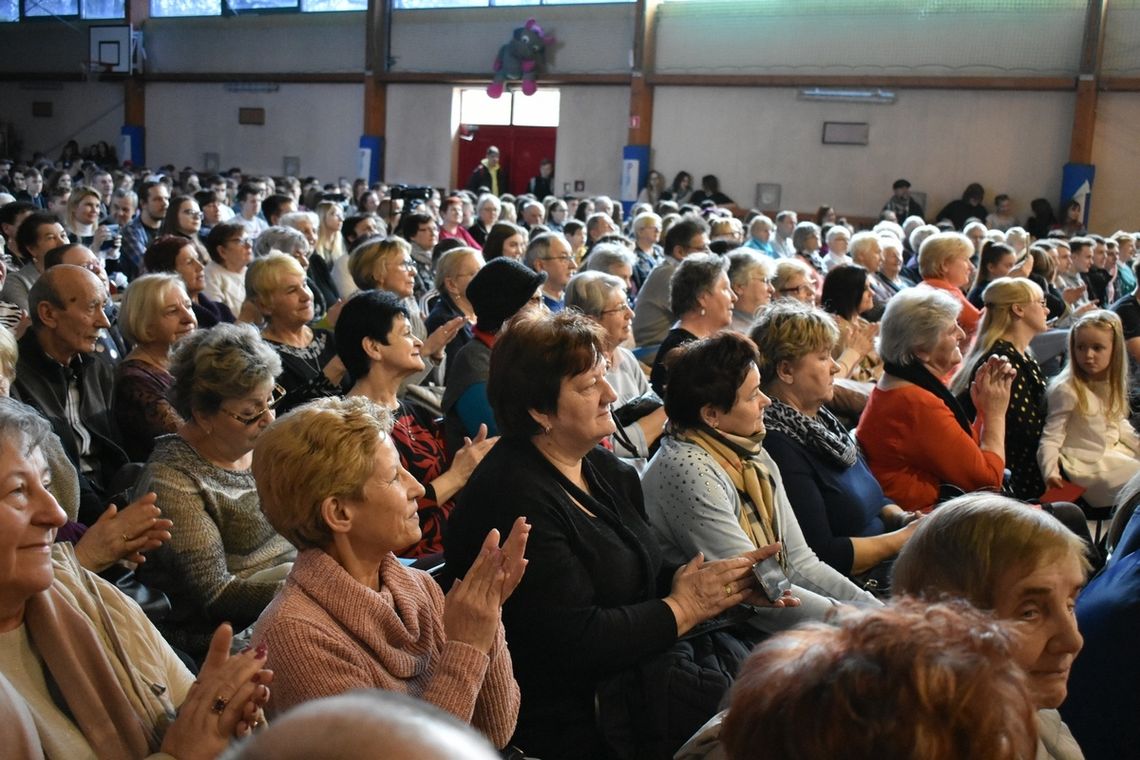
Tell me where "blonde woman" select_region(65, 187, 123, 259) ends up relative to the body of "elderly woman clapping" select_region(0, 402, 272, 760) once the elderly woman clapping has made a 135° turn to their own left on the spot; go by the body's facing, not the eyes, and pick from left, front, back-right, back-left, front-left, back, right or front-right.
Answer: front

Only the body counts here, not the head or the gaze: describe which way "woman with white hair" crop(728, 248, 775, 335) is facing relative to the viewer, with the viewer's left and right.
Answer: facing to the right of the viewer

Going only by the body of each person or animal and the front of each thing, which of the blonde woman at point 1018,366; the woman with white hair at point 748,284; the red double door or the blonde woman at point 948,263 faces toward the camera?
the red double door

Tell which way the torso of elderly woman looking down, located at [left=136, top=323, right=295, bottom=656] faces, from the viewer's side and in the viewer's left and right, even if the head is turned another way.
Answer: facing the viewer and to the right of the viewer

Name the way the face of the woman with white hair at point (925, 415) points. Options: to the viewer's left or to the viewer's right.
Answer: to the viewer's right

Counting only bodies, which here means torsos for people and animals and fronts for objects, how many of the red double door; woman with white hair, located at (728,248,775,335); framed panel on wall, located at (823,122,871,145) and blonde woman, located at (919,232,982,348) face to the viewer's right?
2

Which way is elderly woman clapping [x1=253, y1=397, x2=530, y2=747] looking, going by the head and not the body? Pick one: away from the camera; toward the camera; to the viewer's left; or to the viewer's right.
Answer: to the viewer's right

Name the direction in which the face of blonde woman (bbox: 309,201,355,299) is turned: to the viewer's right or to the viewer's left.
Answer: to the viewer's right

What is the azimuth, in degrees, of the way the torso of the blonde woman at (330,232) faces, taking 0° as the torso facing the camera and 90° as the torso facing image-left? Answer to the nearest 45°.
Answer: approximately 315°

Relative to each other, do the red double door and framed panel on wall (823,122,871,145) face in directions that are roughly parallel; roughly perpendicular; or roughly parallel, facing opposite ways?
roughly parallel

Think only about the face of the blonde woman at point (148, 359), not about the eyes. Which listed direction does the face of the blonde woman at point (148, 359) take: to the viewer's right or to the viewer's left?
to the viewer's right

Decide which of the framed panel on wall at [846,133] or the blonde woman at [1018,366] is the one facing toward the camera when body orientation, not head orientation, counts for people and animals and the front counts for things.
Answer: the framed panel on wall

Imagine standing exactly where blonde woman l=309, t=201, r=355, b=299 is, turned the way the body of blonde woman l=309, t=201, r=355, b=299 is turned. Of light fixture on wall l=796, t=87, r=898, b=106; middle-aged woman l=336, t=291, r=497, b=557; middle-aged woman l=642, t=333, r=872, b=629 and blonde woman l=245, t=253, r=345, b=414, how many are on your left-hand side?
1

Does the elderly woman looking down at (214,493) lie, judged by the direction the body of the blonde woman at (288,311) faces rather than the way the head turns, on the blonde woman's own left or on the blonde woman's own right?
on the blonde woman's own right

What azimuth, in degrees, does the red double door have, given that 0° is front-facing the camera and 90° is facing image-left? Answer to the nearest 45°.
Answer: approximately 0°

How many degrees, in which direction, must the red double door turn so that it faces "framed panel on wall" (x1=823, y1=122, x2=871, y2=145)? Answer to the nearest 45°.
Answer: approximately 45° to its left

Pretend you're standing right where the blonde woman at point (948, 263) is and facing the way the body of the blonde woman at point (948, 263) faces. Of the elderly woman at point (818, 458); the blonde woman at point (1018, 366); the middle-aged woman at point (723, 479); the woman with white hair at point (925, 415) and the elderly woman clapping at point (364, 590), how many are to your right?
5

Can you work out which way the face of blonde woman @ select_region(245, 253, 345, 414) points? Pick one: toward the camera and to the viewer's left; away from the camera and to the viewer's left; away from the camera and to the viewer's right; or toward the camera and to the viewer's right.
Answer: toward the camera and to the viewer's right
